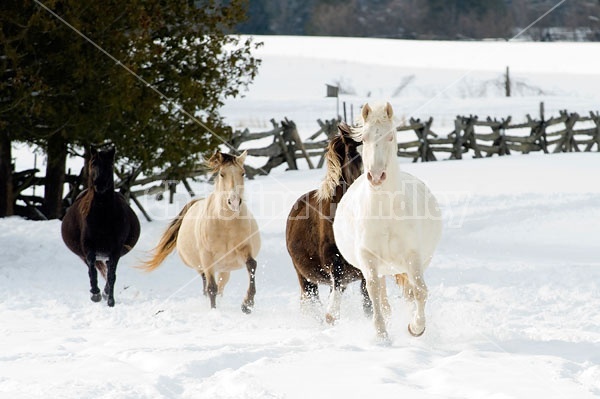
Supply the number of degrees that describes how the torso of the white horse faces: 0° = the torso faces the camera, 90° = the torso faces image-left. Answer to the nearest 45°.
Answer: approximately 0°

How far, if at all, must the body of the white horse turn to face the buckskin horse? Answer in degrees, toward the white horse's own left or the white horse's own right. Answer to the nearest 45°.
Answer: approximately 135° to the white horse's own right

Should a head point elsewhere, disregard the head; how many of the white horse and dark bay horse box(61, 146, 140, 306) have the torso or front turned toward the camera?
2

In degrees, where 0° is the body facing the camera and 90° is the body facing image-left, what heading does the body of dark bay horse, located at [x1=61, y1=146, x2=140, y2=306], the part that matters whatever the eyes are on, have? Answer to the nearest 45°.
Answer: approximately 0°
